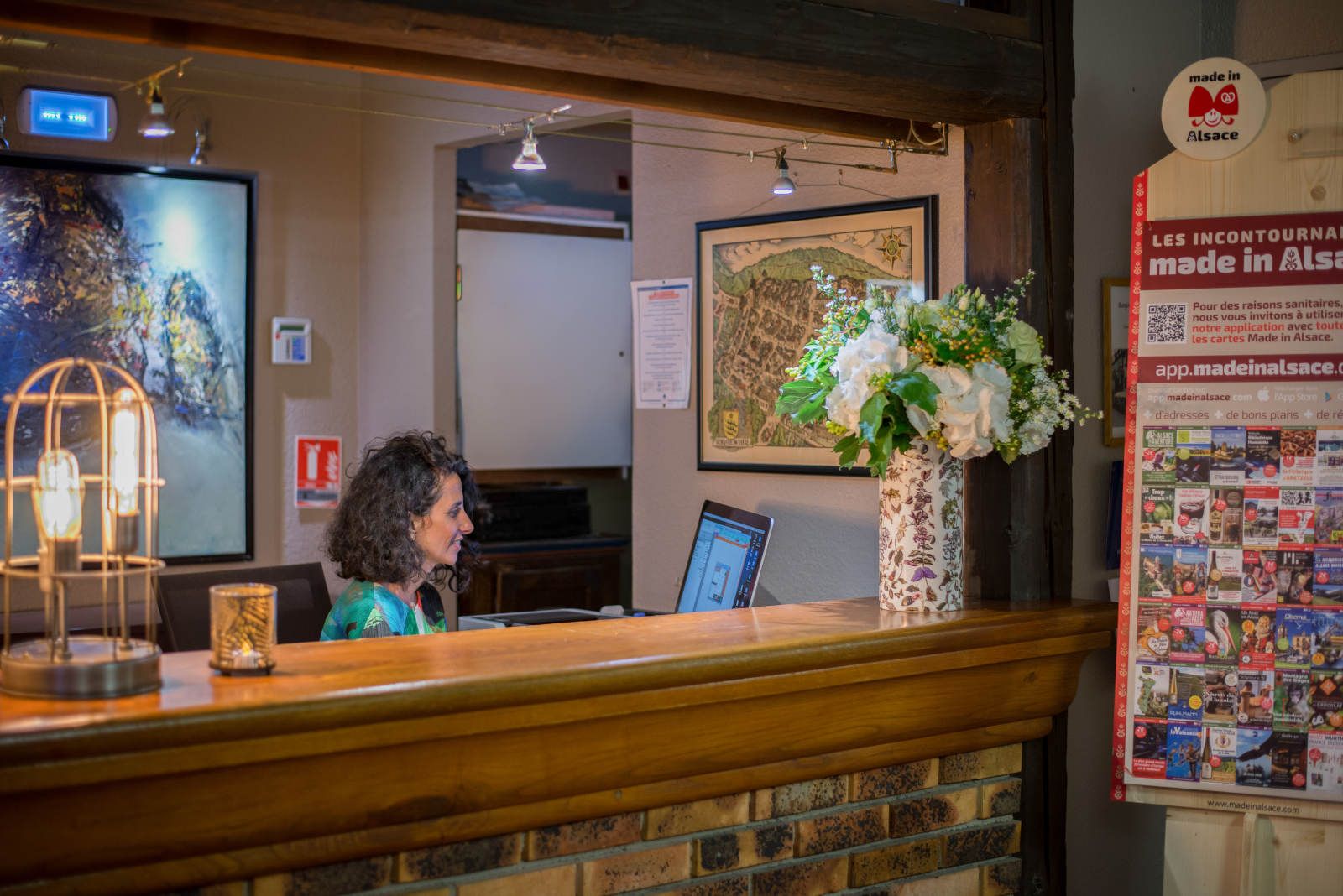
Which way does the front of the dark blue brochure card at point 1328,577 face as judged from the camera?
facing the viewer

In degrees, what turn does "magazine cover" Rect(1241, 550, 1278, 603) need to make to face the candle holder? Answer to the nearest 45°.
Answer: approximately 45° to its right

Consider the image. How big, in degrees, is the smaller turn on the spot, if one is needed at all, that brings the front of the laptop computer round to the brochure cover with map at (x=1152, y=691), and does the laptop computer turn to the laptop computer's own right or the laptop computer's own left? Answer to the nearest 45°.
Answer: approximately 90° to the laptop computer's own left

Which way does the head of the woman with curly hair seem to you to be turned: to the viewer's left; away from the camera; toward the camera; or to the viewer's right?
to the viewer's right

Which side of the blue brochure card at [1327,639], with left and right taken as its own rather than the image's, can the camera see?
front

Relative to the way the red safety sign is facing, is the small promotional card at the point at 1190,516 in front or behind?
in front

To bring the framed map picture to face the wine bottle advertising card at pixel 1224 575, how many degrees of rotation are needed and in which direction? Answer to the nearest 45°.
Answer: approximately 90° to its left

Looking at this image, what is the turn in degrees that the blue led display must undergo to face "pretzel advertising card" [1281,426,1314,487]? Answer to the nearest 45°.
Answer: approximately 45° to its left
